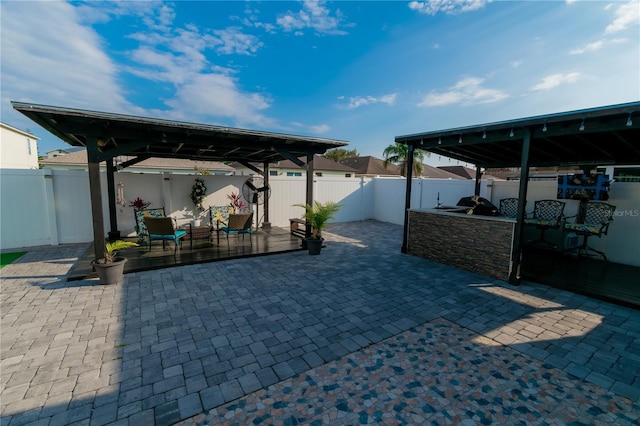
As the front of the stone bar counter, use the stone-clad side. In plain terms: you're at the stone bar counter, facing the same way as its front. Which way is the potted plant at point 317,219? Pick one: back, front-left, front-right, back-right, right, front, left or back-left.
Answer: front-right

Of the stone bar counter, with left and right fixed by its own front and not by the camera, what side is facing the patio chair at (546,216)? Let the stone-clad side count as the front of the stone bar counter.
back

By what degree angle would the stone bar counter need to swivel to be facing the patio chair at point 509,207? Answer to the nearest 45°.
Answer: approximately 135° to its right

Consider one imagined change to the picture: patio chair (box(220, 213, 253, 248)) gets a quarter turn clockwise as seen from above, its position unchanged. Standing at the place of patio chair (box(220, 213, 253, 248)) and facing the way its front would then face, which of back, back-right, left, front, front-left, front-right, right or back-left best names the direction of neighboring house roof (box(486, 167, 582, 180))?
front-right
